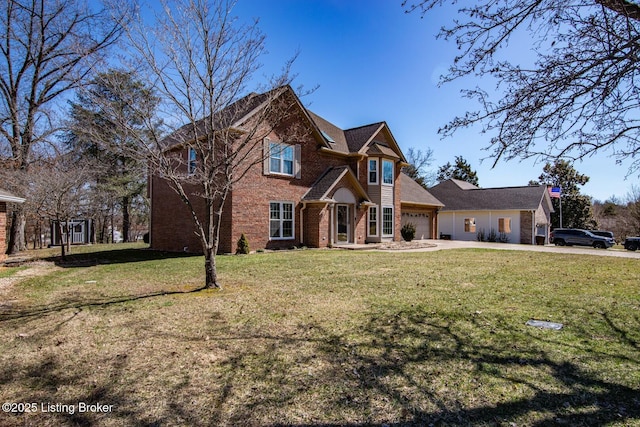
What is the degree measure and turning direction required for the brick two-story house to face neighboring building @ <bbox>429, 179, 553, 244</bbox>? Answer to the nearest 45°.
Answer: approximately 90° to its left

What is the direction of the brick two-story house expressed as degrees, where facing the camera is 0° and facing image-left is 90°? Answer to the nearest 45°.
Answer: approximately 315°

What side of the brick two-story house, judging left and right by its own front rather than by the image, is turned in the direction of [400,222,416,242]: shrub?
left

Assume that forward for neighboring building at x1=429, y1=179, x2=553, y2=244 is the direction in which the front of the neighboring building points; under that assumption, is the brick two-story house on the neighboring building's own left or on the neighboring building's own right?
on the neighboring building's own right

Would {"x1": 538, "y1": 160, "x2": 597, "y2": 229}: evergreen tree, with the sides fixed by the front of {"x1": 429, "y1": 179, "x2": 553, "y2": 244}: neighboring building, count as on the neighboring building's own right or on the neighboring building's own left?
on the neighboring building's own left

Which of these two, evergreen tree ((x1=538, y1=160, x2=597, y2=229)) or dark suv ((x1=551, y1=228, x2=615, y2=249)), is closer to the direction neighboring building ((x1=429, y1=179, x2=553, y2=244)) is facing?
the dark suv
